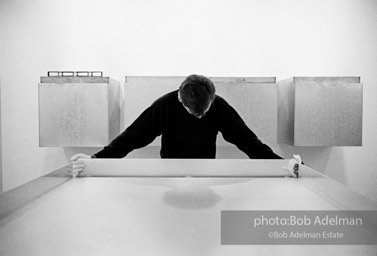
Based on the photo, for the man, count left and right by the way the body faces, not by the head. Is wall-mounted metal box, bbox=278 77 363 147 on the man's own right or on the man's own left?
on the man's own left

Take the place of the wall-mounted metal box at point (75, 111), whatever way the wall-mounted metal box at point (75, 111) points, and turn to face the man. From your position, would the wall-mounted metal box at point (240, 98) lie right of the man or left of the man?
left

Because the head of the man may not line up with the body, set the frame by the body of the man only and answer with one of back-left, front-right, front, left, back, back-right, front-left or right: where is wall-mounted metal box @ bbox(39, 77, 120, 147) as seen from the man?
back-right

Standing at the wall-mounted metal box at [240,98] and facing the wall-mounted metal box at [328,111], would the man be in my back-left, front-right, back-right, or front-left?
back-right

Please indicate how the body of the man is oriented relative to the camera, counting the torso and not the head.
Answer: toward the camera

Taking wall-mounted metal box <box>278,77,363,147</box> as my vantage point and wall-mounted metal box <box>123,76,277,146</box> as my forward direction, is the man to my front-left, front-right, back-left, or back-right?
front-left

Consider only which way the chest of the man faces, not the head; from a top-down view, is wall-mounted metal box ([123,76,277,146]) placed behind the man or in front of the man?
behind
